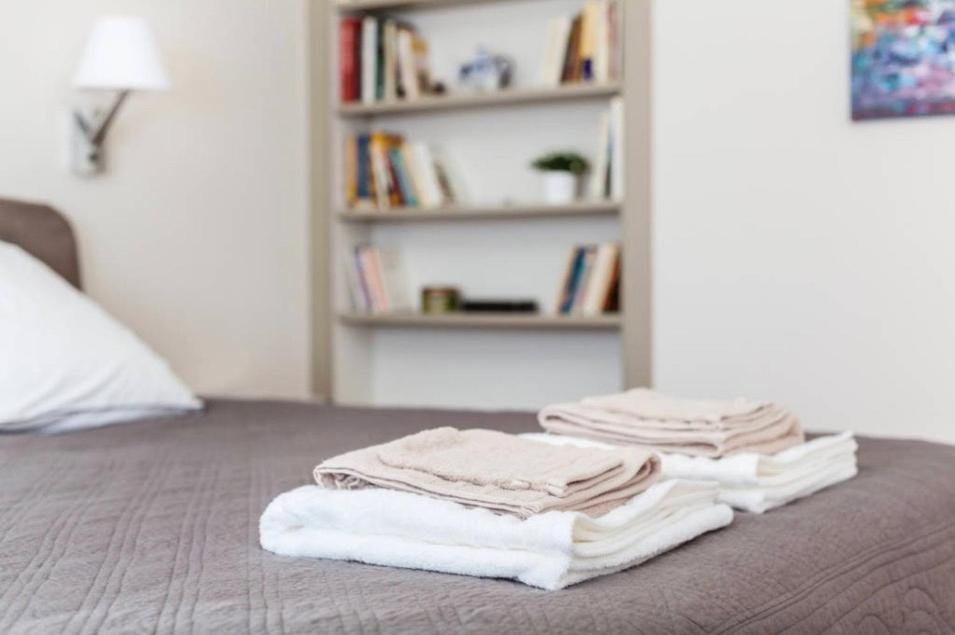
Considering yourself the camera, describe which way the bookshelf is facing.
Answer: facing the viewer

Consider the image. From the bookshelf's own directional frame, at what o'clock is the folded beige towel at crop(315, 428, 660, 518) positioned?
The folded beige towel is roughly at 12 o'clock from the bookshelf.

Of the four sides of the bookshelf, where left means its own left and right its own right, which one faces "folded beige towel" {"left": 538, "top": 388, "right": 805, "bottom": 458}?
front

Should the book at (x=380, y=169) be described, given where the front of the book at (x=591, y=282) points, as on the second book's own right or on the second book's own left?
on the second book's own right

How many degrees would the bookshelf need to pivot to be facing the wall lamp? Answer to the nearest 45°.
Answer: approximately 45° to its right

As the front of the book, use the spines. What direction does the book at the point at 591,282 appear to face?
toward the camera
